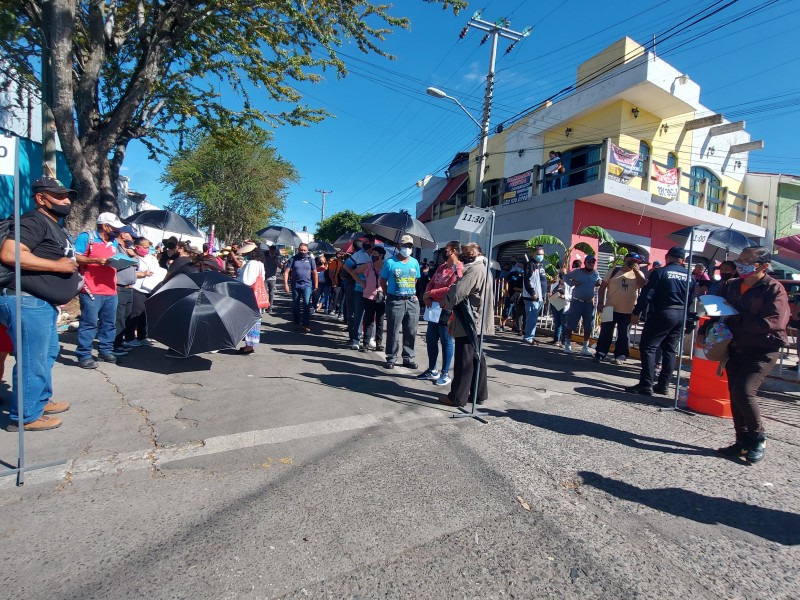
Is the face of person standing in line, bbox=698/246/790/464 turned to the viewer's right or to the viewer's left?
to the viewer's left

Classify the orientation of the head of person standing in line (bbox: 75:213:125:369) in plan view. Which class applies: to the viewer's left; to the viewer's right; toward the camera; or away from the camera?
to the viewer's right

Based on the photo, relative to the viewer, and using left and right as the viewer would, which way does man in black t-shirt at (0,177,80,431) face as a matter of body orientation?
facing to the right of the viewer

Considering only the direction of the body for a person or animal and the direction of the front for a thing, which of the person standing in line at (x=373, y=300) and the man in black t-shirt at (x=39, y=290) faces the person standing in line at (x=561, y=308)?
the man in black t-shirt

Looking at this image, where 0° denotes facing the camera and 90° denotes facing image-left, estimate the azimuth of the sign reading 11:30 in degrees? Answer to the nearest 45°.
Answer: approximately 0°

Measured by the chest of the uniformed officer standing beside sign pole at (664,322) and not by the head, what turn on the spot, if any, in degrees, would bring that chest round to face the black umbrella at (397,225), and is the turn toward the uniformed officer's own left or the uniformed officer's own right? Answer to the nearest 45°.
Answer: approximately 45° to the uniformed officer's own left

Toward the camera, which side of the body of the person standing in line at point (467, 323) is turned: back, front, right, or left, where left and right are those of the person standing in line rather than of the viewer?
left

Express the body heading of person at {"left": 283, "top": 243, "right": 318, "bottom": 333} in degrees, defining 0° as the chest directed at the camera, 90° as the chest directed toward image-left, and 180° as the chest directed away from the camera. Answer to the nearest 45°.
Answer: approximately 0°

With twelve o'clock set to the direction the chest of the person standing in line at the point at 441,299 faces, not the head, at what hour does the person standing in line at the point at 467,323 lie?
the person standing in line at the point at 467,323 is roughly at 10 o'clock from the person standing in line at the point at 441,299.

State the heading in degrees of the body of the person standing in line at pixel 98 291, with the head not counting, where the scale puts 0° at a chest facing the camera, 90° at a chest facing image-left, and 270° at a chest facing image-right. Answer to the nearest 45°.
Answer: approximately 315°

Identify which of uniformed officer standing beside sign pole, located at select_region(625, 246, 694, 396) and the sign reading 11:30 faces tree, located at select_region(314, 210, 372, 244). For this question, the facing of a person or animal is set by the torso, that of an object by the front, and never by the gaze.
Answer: the uniformed officer standing beside sign pole

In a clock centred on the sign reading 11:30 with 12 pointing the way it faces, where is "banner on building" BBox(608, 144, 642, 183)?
The banner on building is roughly at 7 o'clock from the sign reading 11:30.
